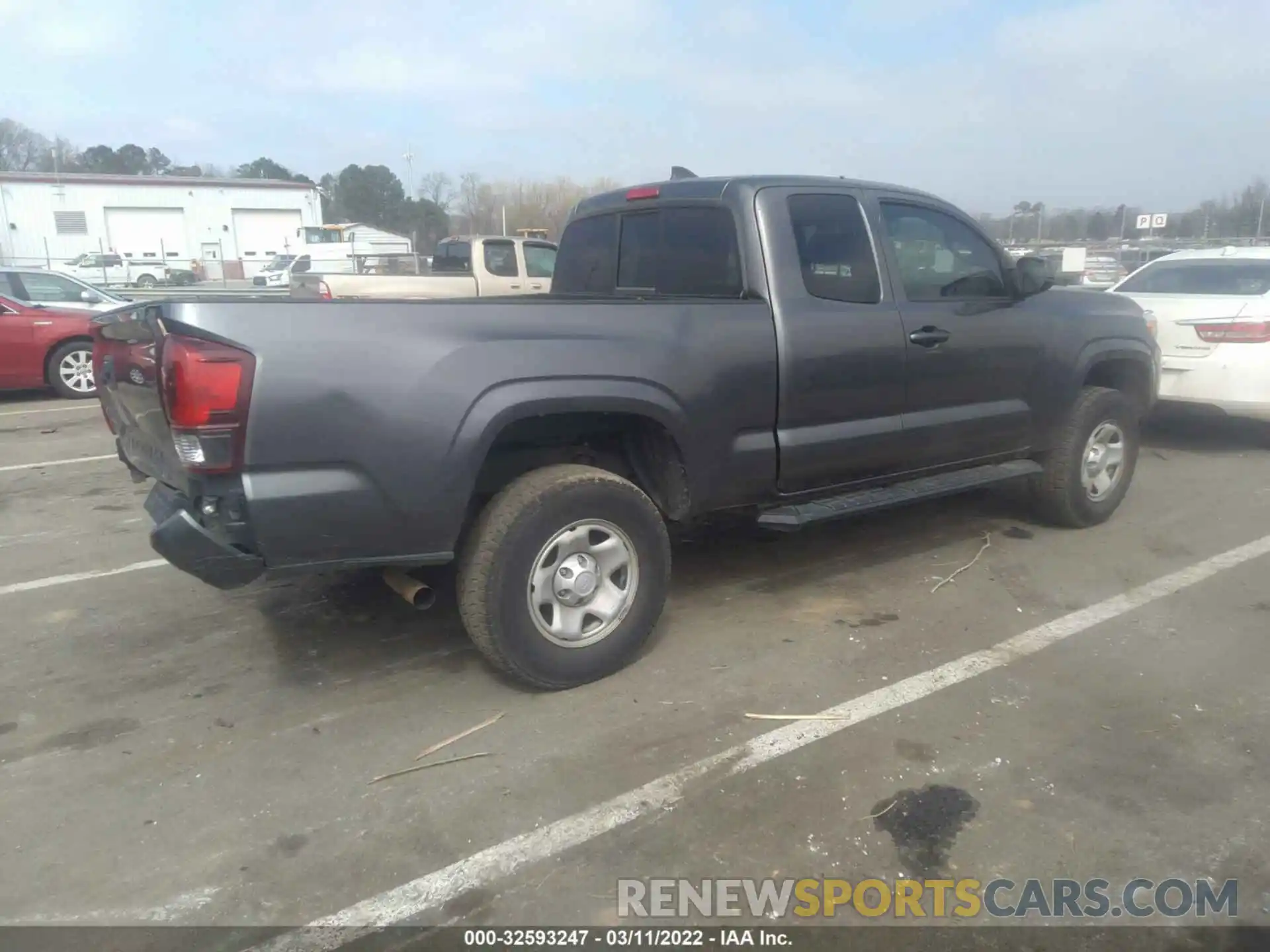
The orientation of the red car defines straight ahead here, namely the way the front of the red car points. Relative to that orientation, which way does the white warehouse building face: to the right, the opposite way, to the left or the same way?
to the right

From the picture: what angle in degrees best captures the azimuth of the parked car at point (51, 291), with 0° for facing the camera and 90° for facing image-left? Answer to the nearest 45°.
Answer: approximately 270°

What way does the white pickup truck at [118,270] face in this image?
to the viewer's left

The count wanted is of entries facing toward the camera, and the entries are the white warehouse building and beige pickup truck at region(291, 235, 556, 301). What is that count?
1

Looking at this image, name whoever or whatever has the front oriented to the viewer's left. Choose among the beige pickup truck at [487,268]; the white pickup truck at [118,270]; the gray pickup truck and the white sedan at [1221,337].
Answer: the white pickup truck at [118,270]

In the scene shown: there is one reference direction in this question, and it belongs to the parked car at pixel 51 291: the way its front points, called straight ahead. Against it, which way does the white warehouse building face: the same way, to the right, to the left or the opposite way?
to the right

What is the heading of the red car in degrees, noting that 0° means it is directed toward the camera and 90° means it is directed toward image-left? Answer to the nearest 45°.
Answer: approximately 270°

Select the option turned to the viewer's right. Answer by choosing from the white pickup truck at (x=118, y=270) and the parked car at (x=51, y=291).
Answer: the parked car

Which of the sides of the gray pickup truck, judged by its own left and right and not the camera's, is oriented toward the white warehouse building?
left

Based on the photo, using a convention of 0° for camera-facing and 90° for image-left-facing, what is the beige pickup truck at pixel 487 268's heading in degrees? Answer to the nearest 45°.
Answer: approximately 225°
